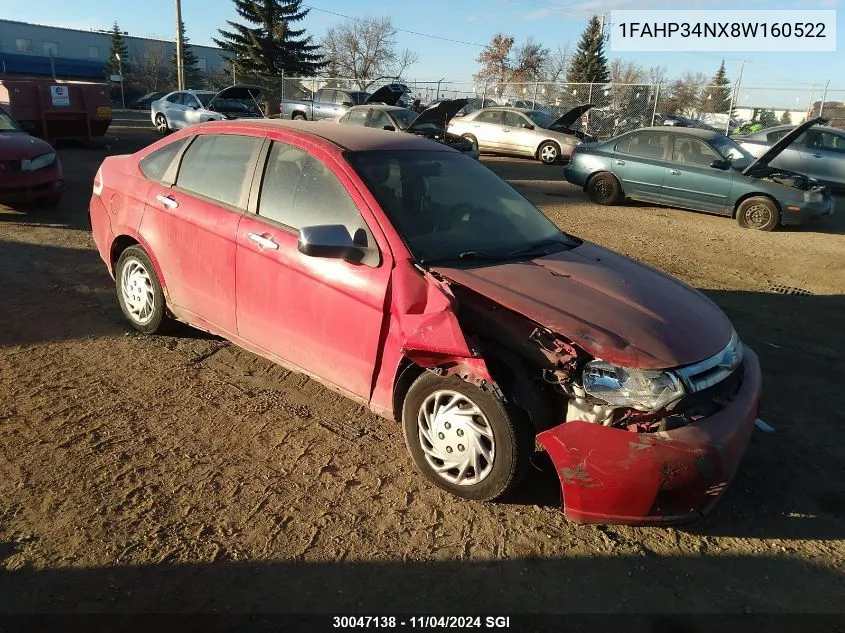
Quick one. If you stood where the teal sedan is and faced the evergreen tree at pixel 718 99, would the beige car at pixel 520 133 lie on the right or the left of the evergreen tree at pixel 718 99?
left

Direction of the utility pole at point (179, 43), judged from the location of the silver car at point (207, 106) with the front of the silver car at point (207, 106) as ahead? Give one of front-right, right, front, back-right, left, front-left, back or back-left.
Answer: back-left

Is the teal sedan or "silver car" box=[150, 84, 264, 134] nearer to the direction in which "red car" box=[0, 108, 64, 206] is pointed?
the teal sedan

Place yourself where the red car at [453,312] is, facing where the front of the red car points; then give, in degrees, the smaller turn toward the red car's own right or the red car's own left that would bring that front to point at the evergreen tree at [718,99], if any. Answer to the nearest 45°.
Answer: approximately 90° to the red car's own left
